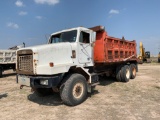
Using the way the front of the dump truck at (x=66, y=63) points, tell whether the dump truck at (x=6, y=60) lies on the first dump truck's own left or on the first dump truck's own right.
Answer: on the first dump truck's own right

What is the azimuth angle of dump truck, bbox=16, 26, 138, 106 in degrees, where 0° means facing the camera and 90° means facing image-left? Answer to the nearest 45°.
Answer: approximately 45°
